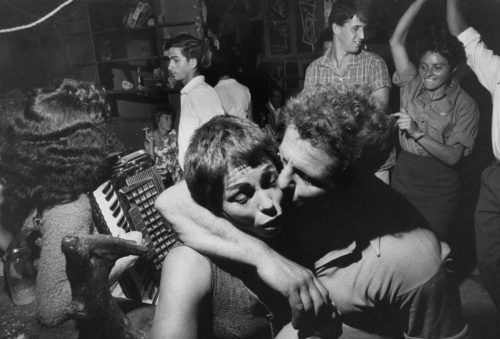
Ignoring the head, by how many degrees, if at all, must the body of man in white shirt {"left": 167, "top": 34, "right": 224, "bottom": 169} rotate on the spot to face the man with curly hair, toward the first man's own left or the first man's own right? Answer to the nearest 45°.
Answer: approximately 90° to the first man's own left

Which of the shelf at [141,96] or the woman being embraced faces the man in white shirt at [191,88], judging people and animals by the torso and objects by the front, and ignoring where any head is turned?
the shelf

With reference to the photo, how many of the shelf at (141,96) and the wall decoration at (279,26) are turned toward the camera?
2
